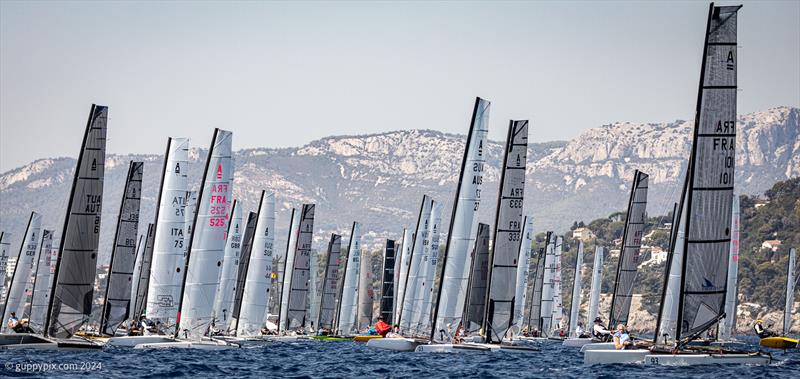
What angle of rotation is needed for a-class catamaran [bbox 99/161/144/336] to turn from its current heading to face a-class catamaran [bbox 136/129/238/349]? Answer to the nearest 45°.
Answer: approximately 90° to its left

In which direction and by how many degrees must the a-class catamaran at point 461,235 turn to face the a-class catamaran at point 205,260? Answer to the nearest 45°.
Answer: approximately 45° to its right

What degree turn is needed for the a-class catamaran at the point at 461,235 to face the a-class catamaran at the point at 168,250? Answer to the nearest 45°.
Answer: approximately 45° to its right

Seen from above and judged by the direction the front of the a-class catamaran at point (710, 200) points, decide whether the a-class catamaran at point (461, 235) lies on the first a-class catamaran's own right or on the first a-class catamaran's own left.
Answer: on the first a-class catamaran's own right

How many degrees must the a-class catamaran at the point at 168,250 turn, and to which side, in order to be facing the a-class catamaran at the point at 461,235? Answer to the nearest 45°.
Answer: approximately 135° to its left

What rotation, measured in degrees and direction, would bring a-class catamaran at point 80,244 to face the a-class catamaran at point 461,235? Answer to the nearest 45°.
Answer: approximately 135° to its left

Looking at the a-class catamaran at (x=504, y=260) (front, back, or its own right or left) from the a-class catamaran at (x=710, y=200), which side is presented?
left
